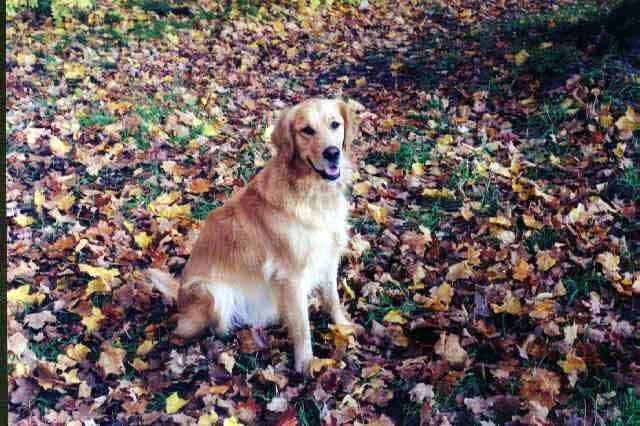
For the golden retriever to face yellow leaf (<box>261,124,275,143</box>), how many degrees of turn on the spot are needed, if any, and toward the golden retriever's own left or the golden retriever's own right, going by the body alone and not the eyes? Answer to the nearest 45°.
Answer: approximately 135° to the golden retriever's own left

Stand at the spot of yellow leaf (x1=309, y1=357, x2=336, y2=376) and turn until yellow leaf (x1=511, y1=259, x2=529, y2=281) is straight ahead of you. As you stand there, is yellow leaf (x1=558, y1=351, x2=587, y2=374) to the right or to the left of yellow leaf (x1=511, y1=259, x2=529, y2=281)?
right

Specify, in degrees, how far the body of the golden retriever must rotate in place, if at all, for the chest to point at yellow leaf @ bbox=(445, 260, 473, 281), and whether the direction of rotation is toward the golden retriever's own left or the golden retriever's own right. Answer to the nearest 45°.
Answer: approximately 45° to the golden retriever's own left

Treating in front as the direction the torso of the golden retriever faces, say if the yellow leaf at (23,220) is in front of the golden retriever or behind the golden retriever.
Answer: behind

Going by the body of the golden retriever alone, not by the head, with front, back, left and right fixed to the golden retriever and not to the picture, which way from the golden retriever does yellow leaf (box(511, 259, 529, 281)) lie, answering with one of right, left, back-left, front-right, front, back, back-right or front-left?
front-left

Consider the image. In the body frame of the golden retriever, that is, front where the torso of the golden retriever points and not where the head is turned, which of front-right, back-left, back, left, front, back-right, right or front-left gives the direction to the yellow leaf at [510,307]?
front-left

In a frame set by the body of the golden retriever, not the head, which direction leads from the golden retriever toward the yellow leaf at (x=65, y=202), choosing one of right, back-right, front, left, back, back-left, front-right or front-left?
back

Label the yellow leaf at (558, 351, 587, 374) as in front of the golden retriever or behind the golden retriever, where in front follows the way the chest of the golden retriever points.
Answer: in front

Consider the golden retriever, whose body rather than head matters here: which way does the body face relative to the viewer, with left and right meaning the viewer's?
facing the viewer and to the right of the viewer

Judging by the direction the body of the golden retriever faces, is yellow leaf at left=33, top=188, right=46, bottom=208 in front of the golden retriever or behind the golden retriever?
behind

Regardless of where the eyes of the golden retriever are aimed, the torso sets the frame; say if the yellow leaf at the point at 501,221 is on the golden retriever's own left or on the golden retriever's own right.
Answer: on the golden retriever's own left
